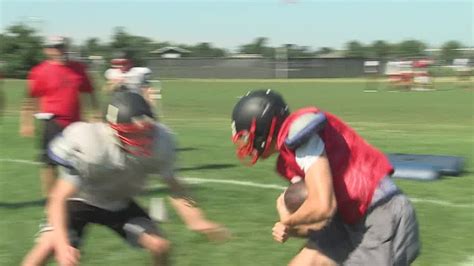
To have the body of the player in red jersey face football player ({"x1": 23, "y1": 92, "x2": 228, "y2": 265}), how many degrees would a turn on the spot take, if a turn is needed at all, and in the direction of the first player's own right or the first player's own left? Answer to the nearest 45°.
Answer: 0° — they already face them

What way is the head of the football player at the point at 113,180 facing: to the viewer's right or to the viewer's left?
to the viewer's right

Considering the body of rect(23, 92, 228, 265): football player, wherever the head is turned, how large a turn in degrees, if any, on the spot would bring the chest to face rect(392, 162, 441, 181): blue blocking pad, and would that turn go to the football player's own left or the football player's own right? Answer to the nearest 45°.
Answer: approximately 90° to the football player's own left

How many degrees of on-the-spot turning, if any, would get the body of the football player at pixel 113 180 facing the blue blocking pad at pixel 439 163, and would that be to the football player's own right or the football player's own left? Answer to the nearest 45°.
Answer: approximately 90° to the football player's own left

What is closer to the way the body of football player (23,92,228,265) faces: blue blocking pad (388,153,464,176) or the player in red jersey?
the player in red jersey

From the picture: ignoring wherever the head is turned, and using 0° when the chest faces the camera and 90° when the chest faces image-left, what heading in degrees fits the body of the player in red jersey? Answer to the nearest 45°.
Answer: approximately 90°

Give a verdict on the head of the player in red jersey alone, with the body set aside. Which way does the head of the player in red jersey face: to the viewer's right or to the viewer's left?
to the viewer's left

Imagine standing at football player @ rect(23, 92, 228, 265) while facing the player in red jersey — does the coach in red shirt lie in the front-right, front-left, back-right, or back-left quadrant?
back-left

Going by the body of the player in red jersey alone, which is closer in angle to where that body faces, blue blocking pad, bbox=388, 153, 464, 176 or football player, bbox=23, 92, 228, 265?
the football player

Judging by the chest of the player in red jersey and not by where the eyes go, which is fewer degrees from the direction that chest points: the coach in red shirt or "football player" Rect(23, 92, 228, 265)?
the football player

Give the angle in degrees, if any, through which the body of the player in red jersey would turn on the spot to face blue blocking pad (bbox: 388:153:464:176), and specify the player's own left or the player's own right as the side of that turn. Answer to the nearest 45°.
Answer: approximately 90° to the player's own right
